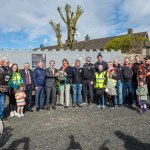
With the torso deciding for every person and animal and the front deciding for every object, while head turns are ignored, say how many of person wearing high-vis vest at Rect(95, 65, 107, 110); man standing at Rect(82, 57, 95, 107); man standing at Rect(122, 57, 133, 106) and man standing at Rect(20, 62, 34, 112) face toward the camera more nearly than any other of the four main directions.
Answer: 4

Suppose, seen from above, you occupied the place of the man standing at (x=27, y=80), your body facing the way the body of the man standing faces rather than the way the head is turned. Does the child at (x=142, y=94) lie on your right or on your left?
on your left

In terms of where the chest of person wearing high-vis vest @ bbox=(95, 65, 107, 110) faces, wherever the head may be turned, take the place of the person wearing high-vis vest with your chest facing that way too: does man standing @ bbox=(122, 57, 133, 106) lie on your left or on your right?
on your left

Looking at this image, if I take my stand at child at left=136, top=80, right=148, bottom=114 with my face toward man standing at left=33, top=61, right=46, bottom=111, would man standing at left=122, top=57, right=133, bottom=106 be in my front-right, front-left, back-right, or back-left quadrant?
front-right

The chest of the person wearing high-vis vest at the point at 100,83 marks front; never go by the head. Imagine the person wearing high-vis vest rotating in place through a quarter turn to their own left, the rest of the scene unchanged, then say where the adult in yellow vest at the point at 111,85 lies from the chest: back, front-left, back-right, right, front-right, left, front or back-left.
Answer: front

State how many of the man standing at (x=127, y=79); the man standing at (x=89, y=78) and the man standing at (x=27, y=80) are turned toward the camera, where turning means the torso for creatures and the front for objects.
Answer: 3

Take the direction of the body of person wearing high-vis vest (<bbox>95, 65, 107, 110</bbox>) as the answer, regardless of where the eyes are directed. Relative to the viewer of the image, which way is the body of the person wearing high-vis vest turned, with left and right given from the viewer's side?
facing the viewer

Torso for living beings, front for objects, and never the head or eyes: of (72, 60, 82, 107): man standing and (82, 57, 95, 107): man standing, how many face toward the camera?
2

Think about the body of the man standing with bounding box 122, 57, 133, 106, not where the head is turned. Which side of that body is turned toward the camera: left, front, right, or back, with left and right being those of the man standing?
front

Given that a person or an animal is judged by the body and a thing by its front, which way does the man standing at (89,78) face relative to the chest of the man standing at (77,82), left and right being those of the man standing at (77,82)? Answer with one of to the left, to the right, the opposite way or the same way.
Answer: the same way

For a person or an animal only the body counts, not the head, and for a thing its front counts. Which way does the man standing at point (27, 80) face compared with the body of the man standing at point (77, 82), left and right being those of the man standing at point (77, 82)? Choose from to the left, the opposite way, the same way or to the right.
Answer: the same way

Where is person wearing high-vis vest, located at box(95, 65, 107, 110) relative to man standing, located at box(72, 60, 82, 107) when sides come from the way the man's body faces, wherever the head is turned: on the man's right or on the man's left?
on the man's left

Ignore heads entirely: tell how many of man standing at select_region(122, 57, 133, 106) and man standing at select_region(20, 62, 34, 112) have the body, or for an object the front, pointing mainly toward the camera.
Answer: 2

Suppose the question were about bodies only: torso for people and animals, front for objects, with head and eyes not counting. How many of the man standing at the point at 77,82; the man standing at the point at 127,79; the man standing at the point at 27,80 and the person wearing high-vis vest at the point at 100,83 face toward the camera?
4
